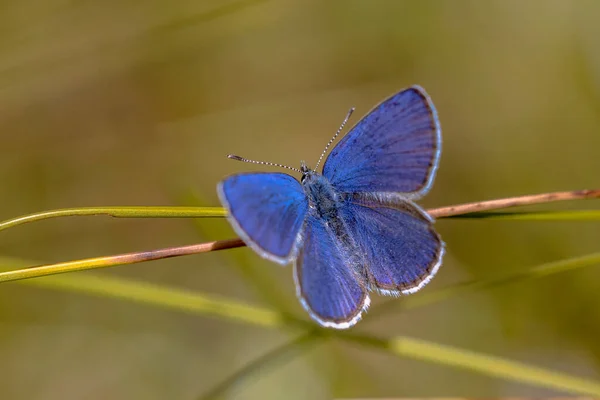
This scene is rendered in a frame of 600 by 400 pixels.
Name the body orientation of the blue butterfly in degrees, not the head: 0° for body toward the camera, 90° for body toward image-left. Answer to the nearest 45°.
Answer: approximately 135°

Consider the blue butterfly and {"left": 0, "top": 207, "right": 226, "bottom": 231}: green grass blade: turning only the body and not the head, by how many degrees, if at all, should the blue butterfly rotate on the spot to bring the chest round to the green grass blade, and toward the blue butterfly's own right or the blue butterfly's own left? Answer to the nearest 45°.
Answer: approximately 90° to the blue butterfly's own left
